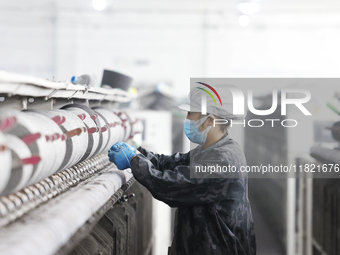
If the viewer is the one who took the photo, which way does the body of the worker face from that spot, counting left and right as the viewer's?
facing to the left of the viewer

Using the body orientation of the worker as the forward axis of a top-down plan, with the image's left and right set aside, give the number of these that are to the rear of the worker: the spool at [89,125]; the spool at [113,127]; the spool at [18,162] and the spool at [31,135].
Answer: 0

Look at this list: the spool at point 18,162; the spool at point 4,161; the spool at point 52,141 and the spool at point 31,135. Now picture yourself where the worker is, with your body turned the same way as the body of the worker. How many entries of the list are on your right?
0

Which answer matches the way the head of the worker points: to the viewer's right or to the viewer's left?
to the viewer's left

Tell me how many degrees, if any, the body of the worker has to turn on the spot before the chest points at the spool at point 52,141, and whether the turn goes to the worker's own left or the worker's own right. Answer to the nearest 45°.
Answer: approximately 45° to the worker's own left

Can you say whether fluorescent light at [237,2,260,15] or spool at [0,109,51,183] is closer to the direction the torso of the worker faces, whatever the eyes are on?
the spool

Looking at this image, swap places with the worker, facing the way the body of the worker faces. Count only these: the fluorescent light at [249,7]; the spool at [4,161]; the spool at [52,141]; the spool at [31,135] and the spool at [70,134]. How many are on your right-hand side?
1

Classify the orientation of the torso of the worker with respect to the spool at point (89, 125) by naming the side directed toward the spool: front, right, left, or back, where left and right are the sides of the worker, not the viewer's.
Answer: front

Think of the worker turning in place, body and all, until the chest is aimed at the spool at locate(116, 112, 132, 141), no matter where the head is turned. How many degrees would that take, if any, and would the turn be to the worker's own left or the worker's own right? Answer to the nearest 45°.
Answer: approximately 45° to the worker's own right

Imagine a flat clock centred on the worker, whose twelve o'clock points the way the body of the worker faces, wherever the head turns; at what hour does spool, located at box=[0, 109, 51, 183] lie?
The spool is roughly at 10 o'clock from the worker.

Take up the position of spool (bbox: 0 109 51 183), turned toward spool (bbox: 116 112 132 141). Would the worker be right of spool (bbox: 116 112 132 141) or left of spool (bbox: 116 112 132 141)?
right

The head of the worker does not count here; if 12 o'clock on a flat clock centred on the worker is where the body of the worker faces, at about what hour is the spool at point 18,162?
The spool is roughly at 10 o'clock from the worker.

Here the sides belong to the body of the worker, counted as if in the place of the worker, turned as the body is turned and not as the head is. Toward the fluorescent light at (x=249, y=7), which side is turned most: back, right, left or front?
right
